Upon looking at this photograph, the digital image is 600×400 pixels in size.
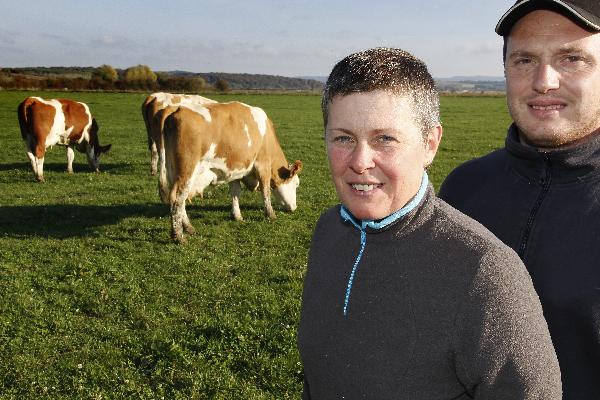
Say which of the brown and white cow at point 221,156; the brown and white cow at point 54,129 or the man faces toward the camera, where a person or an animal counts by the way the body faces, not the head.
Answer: the man

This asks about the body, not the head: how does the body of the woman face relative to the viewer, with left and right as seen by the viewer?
facing the viewer and to the left of the viewer

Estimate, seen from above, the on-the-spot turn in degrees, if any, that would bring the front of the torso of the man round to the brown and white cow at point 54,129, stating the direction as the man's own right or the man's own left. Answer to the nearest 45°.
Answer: approximately 135° to the man's own right

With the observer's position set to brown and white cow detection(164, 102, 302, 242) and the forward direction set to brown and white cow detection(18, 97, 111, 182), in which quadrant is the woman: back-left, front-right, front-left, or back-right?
back-left

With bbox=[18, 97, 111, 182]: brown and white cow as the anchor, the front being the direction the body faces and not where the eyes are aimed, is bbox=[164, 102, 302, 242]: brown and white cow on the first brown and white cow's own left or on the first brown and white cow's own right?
on the first brown and white cow's own right

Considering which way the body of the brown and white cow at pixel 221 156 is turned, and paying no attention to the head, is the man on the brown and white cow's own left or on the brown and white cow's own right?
on the brown and white cow's own right

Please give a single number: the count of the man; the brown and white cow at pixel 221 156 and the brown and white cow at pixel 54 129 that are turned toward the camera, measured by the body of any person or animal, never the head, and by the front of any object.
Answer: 1

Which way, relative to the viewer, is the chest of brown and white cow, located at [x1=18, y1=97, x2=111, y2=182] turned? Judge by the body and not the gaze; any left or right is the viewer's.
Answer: facing away from the viewer and to the right of the viewer

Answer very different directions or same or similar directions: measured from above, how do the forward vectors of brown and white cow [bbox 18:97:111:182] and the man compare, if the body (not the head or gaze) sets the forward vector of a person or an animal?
very different directions

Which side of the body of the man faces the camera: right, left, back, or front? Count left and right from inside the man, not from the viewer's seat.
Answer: front

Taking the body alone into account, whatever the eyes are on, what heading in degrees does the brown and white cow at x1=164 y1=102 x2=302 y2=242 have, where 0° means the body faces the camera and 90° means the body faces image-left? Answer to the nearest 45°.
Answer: approximately 225°

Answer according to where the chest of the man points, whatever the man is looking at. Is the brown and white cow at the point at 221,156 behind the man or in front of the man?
behind
